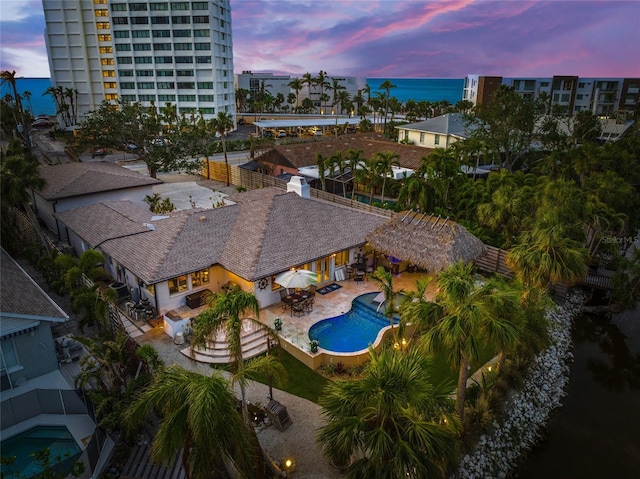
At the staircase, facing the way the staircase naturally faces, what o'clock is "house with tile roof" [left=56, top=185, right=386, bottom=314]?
The house with tile roof is roughly at 6 o'clock from the staircase.

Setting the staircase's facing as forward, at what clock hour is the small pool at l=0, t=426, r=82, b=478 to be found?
The small pool is roughly at 2 o'clock from the staircase.

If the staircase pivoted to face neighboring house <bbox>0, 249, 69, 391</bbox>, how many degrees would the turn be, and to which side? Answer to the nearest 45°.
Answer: approximately 90° to its right

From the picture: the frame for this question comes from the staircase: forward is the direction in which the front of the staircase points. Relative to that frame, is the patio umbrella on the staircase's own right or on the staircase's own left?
on the staircase's own left

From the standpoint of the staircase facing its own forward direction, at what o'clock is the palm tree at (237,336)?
The palm tree is roughly at 12 o'clock from the staircase.

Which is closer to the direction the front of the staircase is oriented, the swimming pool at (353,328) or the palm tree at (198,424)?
the palm tree

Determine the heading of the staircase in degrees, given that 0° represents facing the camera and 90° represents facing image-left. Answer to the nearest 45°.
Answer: approximately 0°

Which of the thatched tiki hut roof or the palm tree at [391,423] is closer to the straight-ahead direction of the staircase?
the palm tree

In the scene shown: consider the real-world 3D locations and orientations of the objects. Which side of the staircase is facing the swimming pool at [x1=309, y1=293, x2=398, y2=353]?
left

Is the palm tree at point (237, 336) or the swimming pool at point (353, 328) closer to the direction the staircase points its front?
the palm tree

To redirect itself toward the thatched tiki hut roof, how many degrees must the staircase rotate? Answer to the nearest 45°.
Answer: approximately 90° to its left
